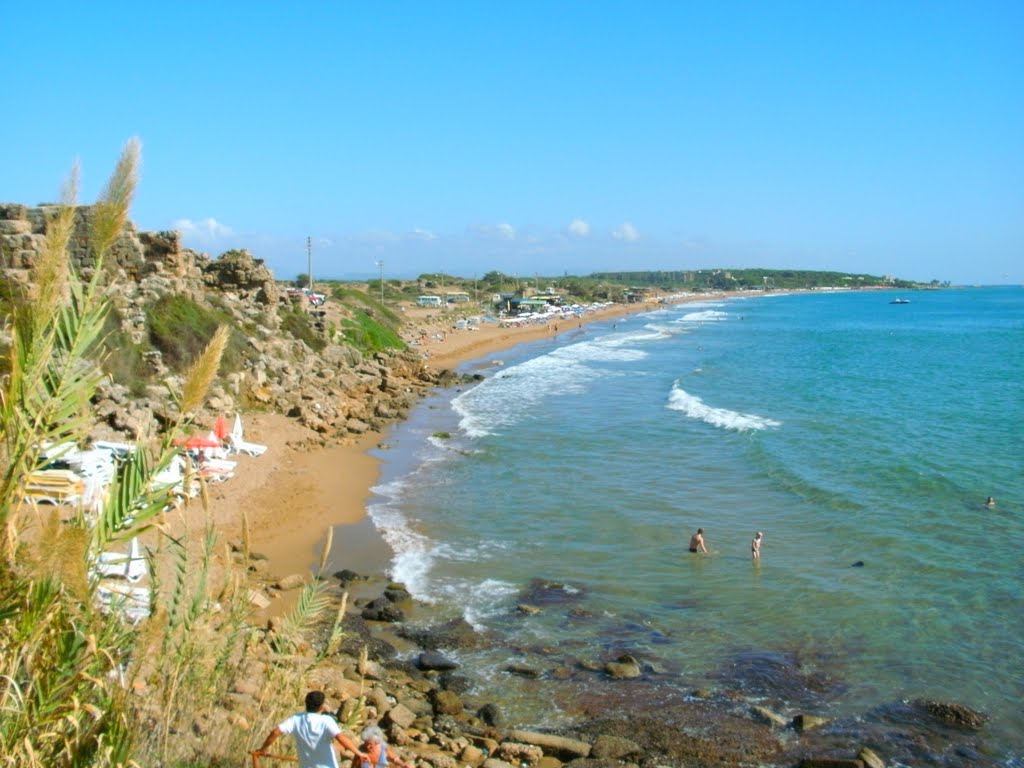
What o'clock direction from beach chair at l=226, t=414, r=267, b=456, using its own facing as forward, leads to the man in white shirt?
The man in white shirt is roughly at 3 o'clock from the beach chair.

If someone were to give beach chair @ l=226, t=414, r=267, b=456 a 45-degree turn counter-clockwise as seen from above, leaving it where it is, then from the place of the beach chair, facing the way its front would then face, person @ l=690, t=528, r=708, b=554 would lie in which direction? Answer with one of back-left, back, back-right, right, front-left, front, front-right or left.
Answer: right

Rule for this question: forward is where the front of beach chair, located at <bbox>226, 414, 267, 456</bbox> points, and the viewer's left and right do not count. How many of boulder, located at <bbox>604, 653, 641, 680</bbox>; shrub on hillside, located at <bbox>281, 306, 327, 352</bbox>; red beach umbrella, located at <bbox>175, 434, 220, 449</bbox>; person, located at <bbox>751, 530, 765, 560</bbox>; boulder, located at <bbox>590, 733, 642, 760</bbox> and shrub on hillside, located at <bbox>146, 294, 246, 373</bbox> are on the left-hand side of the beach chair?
2

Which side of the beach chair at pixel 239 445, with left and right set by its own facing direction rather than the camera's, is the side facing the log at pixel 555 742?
right

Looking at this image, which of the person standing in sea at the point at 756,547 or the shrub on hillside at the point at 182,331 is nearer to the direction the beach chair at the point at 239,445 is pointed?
the person standing in sea

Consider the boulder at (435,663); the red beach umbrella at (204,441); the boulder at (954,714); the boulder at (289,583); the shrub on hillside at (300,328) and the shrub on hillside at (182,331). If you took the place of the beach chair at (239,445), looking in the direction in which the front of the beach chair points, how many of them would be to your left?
2

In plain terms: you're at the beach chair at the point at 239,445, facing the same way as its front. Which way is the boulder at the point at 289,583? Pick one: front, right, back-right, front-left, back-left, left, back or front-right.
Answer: right

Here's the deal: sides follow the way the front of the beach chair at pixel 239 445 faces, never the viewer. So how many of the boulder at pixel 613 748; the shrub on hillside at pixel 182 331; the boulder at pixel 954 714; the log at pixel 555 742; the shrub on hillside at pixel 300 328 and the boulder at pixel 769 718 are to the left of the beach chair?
2

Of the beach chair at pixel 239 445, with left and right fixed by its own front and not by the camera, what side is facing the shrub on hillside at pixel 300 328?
left

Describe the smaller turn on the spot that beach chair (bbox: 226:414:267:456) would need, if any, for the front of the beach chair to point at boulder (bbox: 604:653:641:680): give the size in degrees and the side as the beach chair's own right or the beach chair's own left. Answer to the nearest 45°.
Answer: approximately 45° to the beach chair's own right

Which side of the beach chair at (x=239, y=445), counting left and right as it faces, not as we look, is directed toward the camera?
right

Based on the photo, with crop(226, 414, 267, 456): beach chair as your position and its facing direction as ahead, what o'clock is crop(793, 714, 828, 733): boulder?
The boulder is roughly at 2 o'clock from the beach chair.
